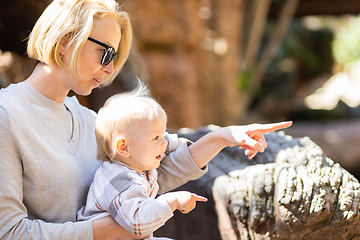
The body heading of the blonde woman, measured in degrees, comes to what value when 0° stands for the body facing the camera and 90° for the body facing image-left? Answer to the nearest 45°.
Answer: approximately 315°

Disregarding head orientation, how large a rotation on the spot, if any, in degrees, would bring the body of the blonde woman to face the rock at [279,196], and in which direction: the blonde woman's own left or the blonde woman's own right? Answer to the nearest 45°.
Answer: approximately 45° to the blonde woman's own left

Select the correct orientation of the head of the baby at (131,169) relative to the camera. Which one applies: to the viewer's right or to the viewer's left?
to the viewer's right

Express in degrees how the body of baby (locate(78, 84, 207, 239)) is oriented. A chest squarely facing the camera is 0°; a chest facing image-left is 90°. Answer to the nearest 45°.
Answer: approximately 270°
